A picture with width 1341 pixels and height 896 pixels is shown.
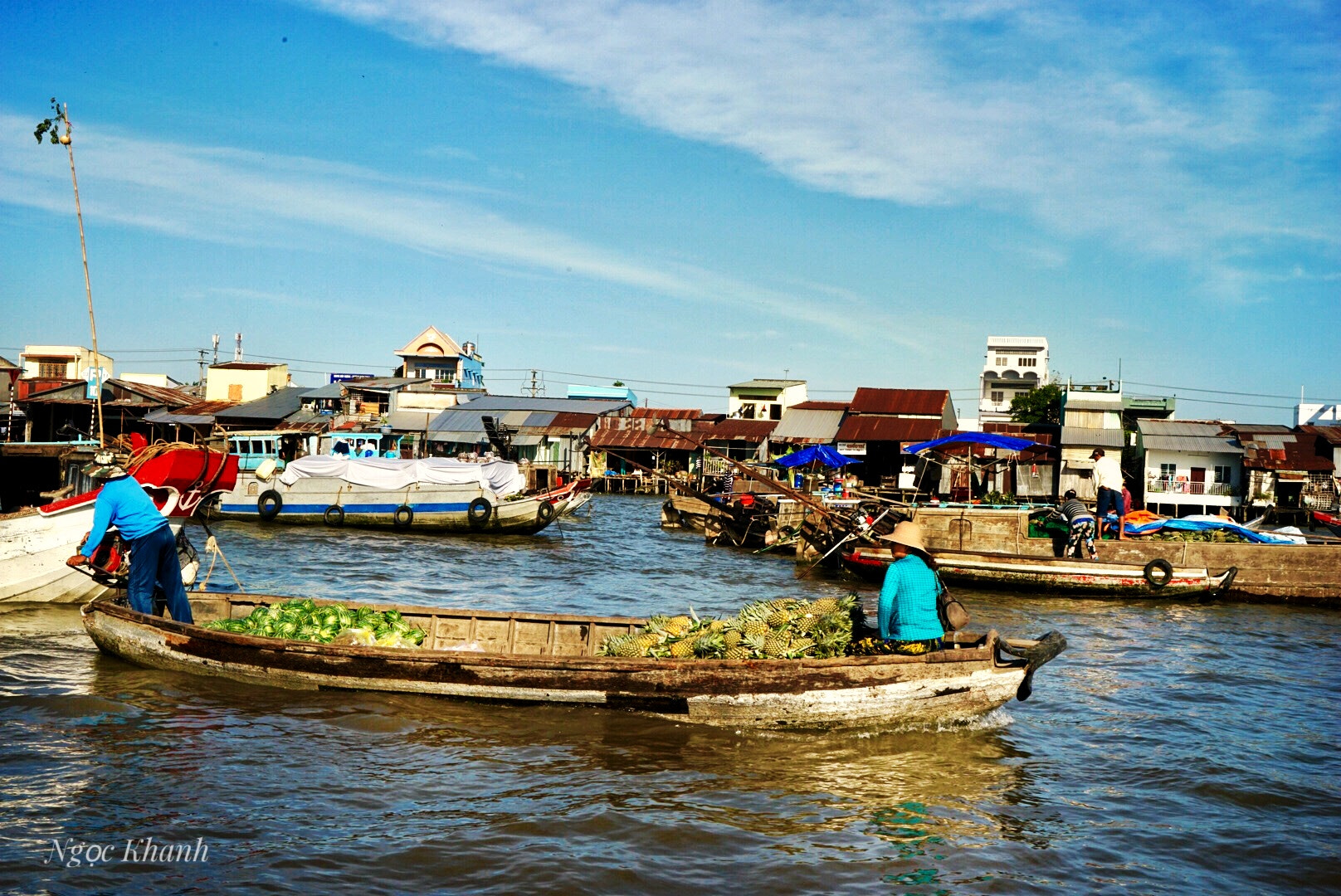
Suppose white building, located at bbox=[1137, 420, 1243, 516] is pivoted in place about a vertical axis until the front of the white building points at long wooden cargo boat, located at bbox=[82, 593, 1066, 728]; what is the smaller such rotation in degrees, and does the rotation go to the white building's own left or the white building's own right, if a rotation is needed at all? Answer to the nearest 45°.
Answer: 0° — it already faces it

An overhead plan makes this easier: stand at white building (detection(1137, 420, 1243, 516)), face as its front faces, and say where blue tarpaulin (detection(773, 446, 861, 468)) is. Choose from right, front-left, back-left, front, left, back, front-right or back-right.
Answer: front-right

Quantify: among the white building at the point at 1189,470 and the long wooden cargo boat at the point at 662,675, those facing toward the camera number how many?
1

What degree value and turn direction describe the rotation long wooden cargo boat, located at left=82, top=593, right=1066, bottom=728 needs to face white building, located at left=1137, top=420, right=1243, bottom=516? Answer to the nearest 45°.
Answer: approximately 45° to its left

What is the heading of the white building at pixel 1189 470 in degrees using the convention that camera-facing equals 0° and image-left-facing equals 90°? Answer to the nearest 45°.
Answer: approximately 0°
